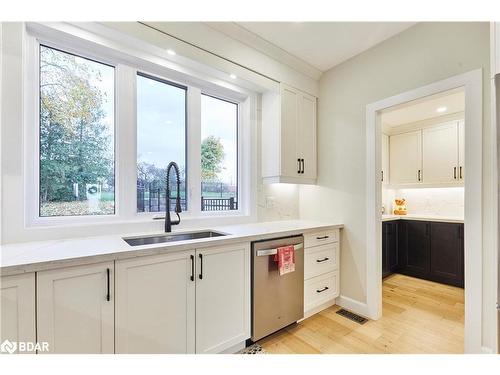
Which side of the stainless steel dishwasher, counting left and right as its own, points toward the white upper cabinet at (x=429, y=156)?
left

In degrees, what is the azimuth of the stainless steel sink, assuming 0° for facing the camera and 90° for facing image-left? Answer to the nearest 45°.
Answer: approximately 315°

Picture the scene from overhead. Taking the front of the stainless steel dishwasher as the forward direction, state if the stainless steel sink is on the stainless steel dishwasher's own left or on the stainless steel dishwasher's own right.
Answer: on the stainless steel dishwasher's own right

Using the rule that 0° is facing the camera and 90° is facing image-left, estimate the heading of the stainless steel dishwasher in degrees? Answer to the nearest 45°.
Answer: approximately 315°

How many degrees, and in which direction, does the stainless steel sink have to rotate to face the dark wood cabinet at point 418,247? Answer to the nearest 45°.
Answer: approximately 45° to its left

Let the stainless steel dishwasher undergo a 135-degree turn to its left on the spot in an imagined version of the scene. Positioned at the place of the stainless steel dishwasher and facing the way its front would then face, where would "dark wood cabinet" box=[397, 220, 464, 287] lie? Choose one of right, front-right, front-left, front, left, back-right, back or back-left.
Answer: front-right

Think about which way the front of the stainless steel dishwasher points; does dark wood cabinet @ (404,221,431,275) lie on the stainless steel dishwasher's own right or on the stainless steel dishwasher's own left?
on the stainless steel dishwasher's own left
